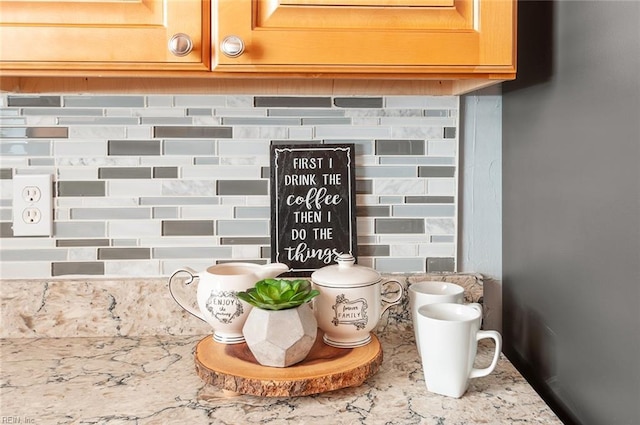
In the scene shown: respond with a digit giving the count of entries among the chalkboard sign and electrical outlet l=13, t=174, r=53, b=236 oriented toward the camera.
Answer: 2

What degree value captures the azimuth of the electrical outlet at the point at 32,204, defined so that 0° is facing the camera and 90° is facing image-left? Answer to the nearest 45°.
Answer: approximately 0°

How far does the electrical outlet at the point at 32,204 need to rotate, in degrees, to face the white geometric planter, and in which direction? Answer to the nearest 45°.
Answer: approximately 45° to its left

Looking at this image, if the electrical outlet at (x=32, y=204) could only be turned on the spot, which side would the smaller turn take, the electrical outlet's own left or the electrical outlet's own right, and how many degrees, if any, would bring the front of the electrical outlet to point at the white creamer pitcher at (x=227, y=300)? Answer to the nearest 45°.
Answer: approximately 45° to the electrical outlet's own left

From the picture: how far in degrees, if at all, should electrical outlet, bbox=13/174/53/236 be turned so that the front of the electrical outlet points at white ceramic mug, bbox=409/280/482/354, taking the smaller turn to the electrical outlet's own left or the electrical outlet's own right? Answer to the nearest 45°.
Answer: approximately 45° to the electrical outlet's own left

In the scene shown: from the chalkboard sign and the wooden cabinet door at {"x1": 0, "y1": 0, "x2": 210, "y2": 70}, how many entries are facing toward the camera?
2
